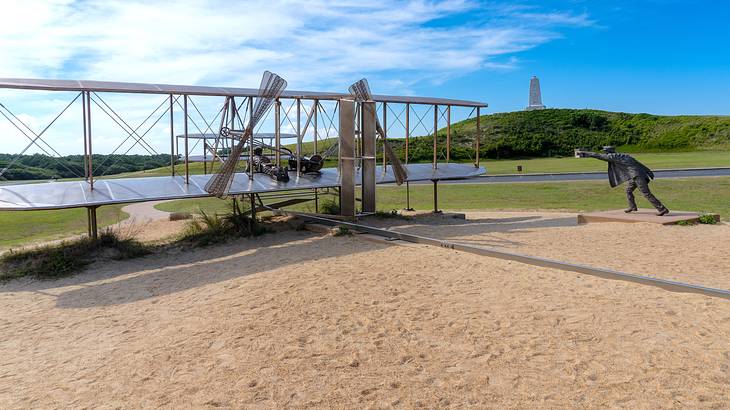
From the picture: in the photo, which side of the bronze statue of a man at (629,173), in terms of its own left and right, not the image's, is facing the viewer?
left

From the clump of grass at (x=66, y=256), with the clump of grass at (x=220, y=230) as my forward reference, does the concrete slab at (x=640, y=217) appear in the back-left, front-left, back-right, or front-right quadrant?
front-right

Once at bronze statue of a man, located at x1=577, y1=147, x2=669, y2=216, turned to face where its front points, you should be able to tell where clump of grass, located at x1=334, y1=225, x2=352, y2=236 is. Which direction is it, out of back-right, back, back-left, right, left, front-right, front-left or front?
front-left

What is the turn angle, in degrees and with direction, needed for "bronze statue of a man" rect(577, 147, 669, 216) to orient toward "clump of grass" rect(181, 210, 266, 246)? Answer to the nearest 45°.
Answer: approximately 45° to its left

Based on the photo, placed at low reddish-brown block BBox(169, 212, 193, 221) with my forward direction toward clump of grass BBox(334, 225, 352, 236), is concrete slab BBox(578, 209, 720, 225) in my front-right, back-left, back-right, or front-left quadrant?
front-left

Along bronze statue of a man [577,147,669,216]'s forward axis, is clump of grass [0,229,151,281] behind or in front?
in front

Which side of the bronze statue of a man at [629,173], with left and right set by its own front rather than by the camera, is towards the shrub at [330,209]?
front

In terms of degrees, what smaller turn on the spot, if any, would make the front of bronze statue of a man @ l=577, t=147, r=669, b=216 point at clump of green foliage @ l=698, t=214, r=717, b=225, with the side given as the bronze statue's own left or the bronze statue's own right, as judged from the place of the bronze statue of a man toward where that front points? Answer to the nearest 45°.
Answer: approximately 180°

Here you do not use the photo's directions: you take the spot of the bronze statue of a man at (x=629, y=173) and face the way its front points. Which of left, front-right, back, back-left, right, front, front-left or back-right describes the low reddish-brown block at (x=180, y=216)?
front

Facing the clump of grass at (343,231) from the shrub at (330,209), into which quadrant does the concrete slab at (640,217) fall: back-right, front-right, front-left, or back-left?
front-left
